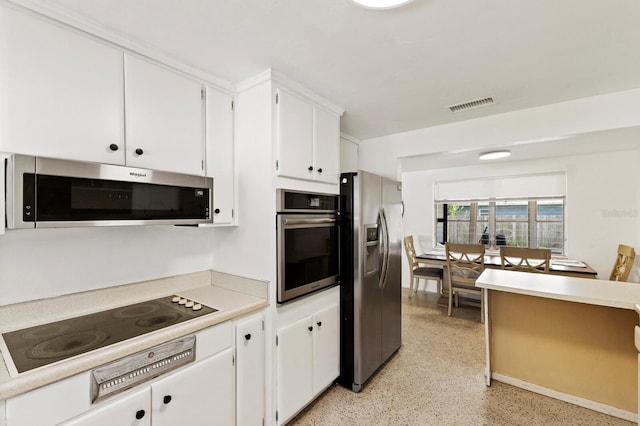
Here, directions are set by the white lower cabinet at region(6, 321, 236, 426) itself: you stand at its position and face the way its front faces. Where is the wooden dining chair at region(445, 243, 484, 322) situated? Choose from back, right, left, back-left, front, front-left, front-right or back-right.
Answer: front-left

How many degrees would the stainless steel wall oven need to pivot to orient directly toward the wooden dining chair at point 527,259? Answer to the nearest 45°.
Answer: approximately 90° to its left

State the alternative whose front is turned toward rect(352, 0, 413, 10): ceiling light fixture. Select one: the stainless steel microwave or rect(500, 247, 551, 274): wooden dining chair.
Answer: the stainless steel microwave

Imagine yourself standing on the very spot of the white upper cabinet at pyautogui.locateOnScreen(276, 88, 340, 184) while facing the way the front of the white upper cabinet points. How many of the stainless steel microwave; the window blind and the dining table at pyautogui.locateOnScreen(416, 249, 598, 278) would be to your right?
1

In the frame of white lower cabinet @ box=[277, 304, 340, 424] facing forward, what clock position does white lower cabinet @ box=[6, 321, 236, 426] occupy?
white lower cabinet @ box=[6, 321, 236, 426] is roughly at 3 o'clock from white lower cabinet @ box=[277, 304, 340, 424].

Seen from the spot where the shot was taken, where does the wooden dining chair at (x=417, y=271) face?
facing to the right of the viewer

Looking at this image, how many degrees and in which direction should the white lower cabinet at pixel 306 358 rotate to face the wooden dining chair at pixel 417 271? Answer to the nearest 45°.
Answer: approximately 90° to its left

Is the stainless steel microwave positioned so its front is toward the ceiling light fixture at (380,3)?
yes

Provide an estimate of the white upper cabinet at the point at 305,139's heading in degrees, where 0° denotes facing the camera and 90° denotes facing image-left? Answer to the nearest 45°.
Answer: approximately 315°

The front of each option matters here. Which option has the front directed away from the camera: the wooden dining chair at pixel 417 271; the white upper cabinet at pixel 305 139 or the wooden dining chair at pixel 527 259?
the wooden dining chair at pixel 527 259

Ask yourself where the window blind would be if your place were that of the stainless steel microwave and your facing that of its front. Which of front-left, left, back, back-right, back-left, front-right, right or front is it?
front-left
